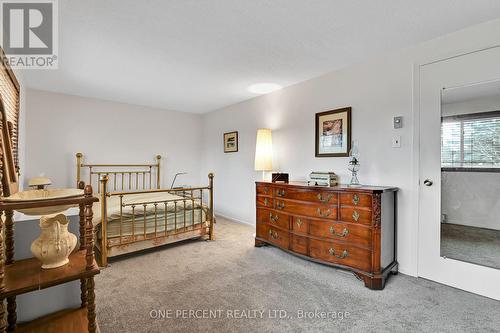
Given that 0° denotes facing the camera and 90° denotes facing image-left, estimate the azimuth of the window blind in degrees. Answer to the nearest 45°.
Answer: approximately 270°

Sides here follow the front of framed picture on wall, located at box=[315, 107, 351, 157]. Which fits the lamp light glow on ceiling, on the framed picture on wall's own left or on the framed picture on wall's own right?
on the framed picture on wall's own right

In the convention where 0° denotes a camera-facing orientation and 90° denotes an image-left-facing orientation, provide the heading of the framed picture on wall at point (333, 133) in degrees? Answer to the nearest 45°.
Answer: approximately 45°

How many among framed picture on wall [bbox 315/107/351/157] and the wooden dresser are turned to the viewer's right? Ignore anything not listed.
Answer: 0

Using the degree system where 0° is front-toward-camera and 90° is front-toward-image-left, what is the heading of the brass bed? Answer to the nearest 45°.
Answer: approximately 315°

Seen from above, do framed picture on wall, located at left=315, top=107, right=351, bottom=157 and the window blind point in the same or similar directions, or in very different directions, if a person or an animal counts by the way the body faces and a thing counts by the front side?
very different directions

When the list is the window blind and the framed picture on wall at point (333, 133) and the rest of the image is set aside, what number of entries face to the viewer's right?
1

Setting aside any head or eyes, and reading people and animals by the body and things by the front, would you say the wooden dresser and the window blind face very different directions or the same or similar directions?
very different directions

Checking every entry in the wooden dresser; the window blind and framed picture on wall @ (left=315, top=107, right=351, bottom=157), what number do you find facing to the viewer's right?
1
